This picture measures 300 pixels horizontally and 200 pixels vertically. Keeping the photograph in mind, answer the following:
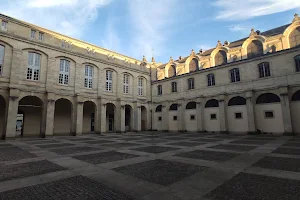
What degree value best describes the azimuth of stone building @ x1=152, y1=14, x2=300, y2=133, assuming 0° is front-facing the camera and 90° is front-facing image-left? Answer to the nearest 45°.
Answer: approximately 45°
